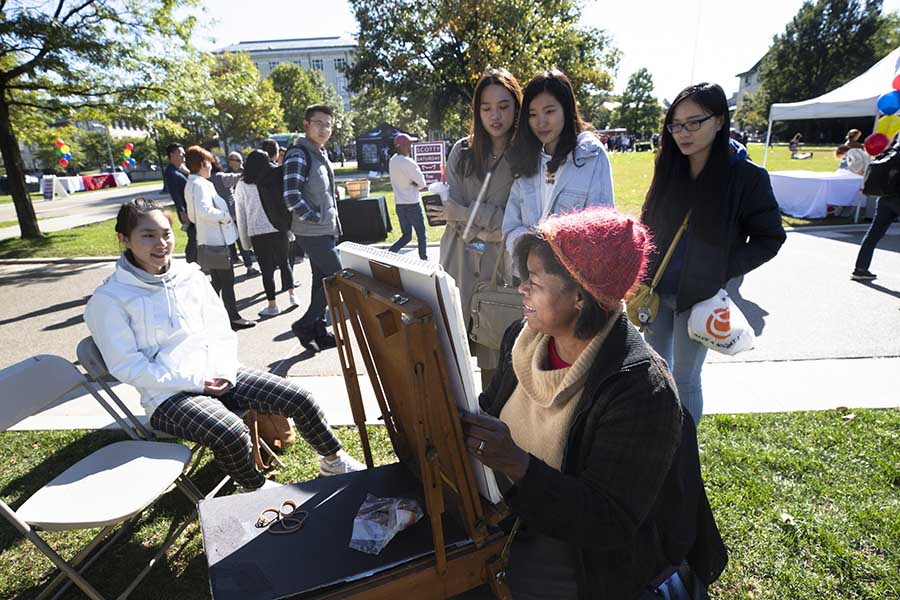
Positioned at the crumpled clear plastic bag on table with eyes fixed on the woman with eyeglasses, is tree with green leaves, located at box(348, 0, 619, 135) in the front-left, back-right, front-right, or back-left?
front-left

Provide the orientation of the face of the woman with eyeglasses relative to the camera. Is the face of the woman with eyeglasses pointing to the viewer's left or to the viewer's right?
to the viewer's left

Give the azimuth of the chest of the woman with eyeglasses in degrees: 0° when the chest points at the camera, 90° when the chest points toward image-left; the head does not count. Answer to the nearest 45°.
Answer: approximately 45°

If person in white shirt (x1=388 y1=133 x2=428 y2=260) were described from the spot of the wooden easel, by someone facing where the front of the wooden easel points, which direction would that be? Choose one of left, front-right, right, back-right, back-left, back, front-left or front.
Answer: front-left

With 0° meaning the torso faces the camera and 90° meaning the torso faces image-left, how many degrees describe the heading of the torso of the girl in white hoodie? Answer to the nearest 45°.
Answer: approximately 315°

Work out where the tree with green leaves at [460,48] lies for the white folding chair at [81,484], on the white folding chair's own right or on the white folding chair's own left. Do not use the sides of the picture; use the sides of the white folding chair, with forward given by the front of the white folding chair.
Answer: on the white folding chair's own left

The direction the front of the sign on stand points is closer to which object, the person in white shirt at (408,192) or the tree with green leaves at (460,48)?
the person in white shirt

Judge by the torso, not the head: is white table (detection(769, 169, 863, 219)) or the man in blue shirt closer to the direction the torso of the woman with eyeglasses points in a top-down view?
the man in blue shirt

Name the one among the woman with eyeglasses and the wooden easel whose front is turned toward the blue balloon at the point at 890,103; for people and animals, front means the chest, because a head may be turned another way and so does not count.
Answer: the wooden easel

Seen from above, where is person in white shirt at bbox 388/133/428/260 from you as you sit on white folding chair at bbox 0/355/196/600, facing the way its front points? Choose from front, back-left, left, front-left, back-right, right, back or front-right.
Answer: left

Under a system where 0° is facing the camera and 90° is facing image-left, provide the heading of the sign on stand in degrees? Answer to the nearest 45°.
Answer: approximately 0°

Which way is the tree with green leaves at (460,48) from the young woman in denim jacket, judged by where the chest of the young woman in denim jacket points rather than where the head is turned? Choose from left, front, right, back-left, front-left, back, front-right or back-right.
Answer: back-right

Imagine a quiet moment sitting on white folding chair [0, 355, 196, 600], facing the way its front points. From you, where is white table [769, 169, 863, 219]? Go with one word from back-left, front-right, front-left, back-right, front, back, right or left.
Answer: front-left

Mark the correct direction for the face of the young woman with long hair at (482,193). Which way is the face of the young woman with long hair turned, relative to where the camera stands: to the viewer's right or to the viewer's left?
to the viewer's left

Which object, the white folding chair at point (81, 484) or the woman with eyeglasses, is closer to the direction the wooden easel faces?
the woman with eyeglasses

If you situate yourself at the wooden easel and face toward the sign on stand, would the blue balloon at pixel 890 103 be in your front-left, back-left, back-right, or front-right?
front-right

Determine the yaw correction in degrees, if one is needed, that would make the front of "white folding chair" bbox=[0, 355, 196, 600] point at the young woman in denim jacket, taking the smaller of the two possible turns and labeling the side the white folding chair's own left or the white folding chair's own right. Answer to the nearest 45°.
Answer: approximately 45° to the white folding chair's own left

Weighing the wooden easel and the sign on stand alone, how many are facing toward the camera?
1
